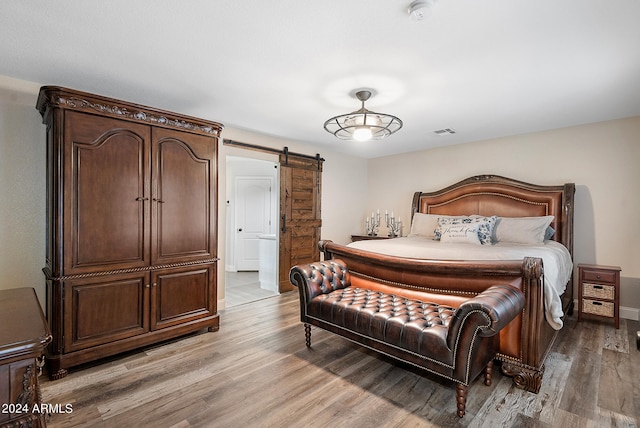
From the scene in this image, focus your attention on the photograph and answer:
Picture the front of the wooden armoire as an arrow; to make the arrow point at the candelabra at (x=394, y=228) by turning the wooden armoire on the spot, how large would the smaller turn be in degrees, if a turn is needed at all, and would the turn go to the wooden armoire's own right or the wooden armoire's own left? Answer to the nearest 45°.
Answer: approximately 45° to the wooden armoire's own left

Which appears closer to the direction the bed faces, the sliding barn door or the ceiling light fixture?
the ceiling light fixture

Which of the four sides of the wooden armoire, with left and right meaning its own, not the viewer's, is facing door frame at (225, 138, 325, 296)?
left

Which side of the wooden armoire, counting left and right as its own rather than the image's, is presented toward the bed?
left

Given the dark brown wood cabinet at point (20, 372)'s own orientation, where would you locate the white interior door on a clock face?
The white interior door is roughly at 9 o'clock from the dark brown wood cabinet.

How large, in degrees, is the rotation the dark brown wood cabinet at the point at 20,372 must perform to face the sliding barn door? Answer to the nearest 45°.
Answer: approximately 90° to its left

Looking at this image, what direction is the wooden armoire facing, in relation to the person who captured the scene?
facing the viewer and to the right of the viewer

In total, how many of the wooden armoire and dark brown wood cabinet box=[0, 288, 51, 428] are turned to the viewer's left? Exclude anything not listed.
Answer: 0

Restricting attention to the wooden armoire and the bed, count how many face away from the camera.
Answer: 0

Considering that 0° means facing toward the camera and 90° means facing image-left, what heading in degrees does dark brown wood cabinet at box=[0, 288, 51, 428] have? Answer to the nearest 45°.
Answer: approximately 315°

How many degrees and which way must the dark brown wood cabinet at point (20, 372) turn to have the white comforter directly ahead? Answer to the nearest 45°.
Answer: approximately 45° to its left

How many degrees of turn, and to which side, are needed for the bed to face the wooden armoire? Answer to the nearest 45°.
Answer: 0° — it already faces it

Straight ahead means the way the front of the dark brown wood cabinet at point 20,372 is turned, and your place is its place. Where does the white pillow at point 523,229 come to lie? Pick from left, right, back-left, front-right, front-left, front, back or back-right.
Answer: front-left
